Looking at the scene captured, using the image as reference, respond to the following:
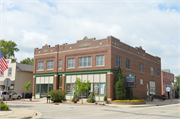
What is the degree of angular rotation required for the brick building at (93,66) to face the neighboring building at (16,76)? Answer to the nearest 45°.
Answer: approximately 90° to its right

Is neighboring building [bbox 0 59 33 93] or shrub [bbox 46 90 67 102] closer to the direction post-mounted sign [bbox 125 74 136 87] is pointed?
the shrub

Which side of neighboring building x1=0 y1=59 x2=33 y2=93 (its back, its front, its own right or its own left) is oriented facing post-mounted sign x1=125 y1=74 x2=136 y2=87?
left

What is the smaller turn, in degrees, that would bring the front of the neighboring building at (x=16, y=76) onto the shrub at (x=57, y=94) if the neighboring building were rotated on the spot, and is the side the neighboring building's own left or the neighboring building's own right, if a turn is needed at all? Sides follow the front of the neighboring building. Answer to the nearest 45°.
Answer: approximately 45° to the neighboring building's own left

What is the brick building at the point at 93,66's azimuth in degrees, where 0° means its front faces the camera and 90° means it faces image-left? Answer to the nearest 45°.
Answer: approximately 45°

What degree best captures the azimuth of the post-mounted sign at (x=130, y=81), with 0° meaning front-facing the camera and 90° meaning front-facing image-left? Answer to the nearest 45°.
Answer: approximately 0°

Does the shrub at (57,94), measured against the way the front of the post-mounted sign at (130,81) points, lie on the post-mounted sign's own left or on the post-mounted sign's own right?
on the post-mounted sign's own right

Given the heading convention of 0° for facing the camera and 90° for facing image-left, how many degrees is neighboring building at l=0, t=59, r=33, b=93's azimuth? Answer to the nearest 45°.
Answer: approximately 45°

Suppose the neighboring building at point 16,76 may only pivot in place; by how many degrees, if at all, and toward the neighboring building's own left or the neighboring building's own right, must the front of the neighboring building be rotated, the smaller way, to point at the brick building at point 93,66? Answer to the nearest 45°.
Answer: approximately 90° to the neighboring building's own left
